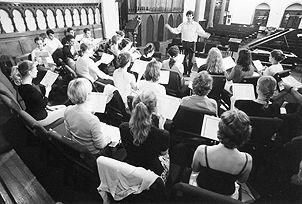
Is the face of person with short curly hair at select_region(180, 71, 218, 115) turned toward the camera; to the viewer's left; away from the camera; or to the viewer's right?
away from the camera

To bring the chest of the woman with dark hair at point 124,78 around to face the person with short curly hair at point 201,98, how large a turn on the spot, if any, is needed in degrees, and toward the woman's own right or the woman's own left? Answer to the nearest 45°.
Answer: approximately 90° to the woman's own right

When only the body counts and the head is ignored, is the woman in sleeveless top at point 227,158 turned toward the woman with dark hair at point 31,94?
no

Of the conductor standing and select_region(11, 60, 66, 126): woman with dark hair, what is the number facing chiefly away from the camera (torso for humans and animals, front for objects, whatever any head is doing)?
0

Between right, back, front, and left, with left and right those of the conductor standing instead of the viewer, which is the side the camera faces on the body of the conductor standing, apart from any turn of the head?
front

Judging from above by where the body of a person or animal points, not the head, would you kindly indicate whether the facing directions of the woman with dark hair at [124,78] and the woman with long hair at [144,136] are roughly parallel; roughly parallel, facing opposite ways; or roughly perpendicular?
roughly parallel

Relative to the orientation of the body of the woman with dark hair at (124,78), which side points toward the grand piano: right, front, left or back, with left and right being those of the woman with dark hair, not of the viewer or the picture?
front

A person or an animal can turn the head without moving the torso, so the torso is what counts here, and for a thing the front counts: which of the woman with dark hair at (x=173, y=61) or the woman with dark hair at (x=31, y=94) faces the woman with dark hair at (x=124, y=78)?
the woman with dark hair at (x=31, y=94)

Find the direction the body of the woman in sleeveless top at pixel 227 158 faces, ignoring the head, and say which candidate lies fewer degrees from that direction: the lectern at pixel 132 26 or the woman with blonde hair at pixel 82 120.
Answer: the lectern

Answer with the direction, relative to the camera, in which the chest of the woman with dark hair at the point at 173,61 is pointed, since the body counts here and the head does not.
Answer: away from the camera

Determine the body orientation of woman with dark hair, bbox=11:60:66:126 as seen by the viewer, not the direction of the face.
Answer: to the viewer's right

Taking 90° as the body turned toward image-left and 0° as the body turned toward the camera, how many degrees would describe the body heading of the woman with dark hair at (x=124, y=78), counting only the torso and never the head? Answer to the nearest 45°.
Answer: approximately 225°

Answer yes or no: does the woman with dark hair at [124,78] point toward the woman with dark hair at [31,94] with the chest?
no

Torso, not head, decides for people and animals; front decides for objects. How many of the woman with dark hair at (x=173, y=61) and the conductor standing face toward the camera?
1

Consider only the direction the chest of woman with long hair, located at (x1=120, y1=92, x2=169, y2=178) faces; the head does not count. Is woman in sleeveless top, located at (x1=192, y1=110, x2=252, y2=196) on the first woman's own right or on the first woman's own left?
on the first woman's own right

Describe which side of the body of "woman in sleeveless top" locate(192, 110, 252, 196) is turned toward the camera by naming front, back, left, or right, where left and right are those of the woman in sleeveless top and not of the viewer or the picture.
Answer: back

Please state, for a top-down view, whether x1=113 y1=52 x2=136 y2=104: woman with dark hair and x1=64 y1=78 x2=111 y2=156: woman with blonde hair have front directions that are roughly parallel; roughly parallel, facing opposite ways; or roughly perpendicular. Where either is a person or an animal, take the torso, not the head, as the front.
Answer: roughly parallel
